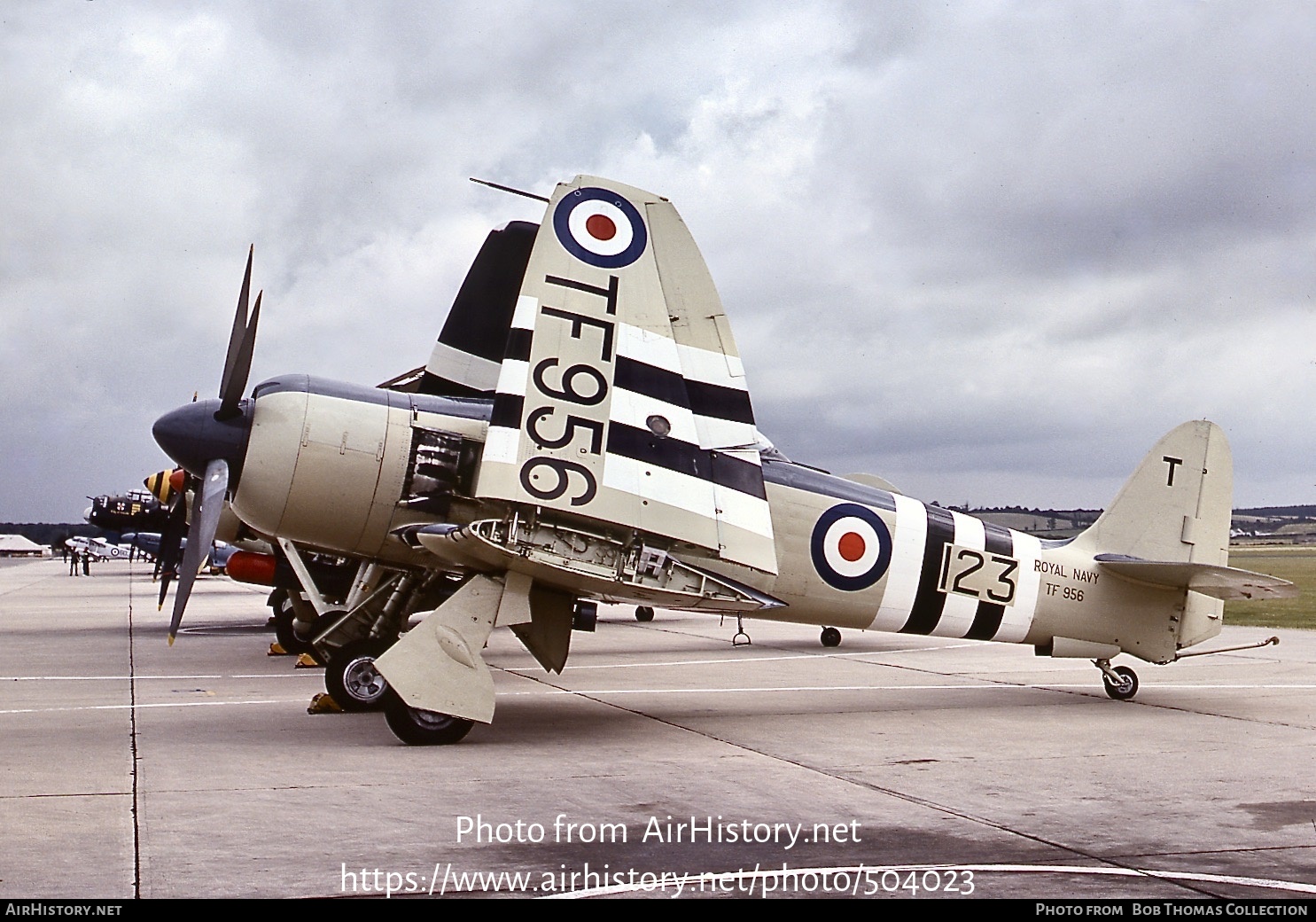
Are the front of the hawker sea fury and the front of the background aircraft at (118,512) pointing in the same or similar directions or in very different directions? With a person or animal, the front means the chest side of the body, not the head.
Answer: same or similar directions

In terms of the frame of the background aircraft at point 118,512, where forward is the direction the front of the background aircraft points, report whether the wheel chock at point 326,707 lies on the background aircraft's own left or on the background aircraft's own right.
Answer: on the background aircraft's own left

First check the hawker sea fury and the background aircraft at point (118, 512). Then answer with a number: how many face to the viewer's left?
2

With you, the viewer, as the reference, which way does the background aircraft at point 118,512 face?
facing to the left of the viewer

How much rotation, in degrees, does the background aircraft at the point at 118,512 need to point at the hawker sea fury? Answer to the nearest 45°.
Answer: approximately 90° to its left

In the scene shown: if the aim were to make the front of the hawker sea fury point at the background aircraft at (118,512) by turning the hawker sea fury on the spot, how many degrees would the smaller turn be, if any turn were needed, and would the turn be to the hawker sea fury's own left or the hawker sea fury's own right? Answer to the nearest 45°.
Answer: approximately 45° to the hawker sea fury's own right

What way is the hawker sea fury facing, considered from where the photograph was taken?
facing to the left of the viewer
